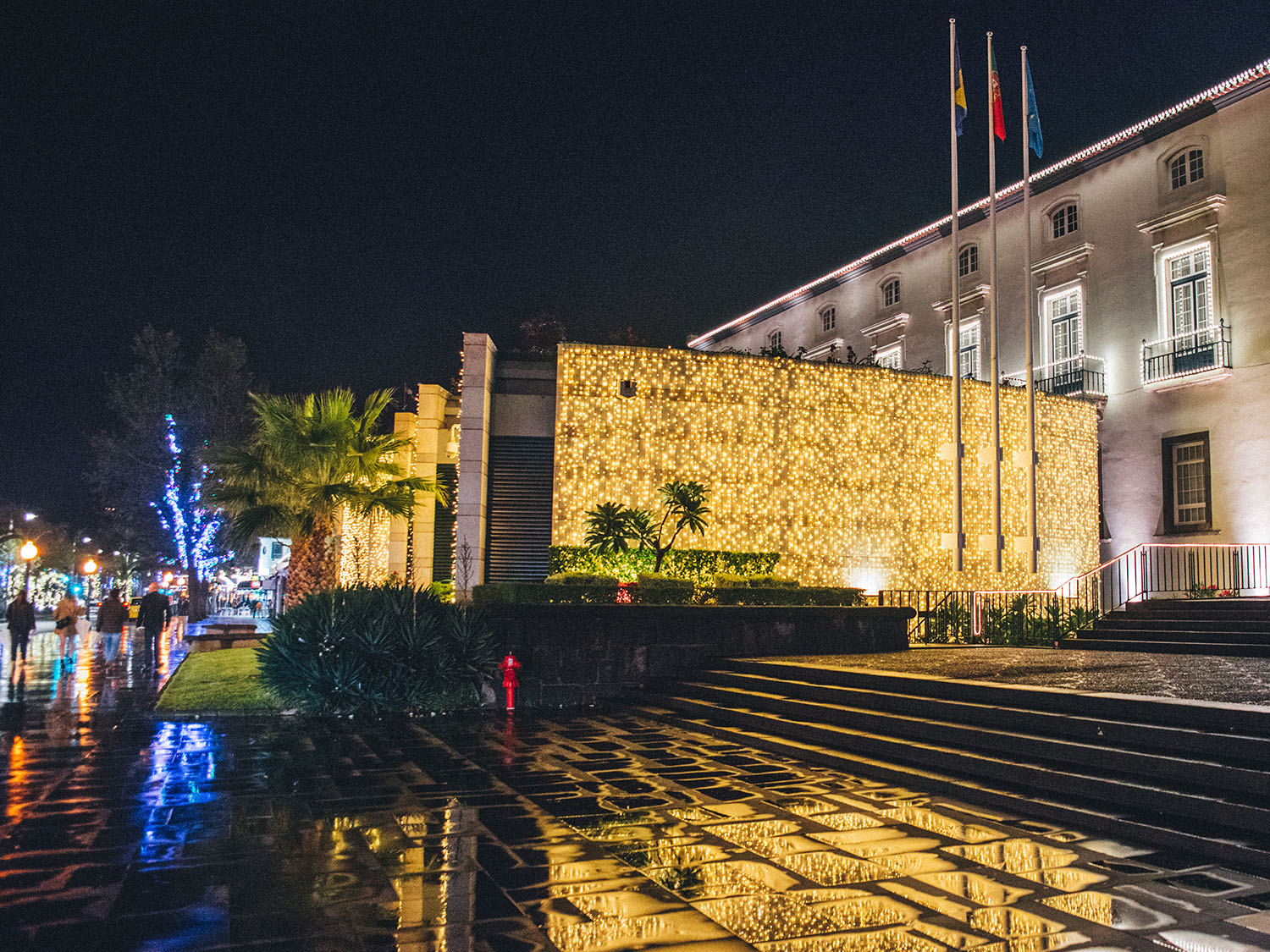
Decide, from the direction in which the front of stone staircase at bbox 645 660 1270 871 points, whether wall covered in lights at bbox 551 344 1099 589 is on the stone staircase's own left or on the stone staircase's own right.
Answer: on the stone staircase's own right

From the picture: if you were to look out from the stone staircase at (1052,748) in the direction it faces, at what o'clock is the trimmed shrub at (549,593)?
The trimmed shrub is roughly at 3 o'clock from the stone staircase.

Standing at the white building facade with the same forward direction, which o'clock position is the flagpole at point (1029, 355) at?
The flagpole is roughly at 11 o'clock from the white building facade.

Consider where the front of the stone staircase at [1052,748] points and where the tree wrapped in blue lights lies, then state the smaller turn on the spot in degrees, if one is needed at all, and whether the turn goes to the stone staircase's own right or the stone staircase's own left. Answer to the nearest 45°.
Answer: approximately 90° to the stone staircase's own right

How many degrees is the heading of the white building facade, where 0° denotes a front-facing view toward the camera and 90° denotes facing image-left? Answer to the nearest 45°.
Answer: approximately 45°
